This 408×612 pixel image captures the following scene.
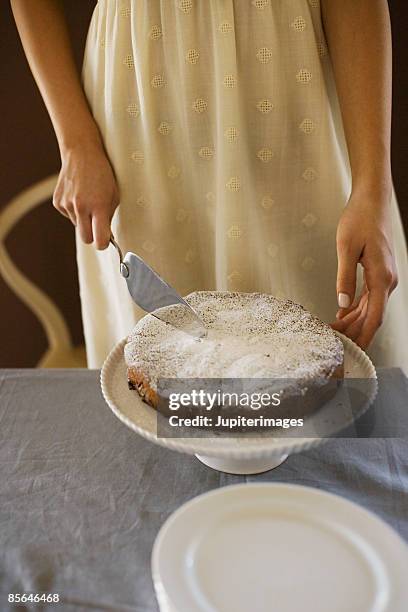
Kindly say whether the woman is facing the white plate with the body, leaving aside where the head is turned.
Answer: yes

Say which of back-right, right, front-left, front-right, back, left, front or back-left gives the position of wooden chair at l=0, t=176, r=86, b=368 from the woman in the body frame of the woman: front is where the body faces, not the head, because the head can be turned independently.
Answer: back-right

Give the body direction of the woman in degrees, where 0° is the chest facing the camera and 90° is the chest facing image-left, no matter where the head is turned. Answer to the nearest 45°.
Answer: approximately 0°
